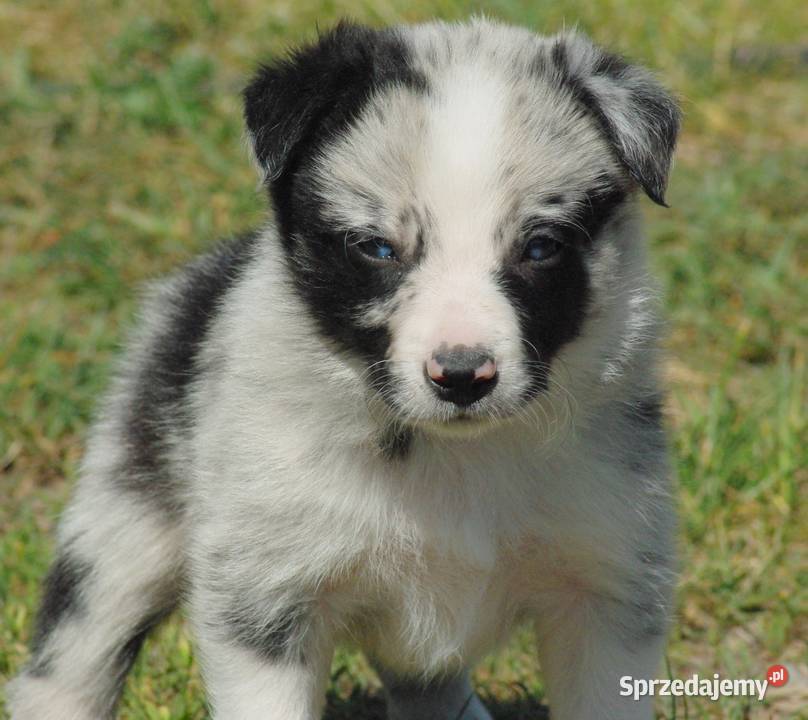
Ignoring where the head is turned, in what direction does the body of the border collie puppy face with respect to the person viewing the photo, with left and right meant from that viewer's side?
facing the viewer and to the right of the viewer
